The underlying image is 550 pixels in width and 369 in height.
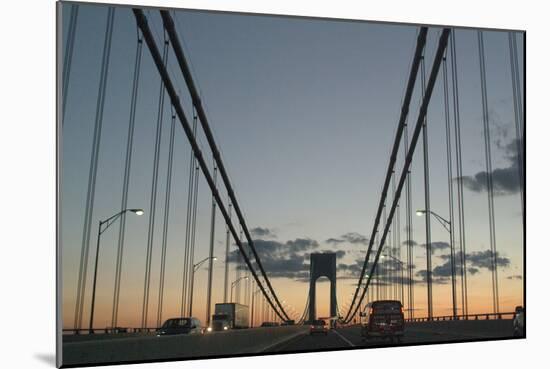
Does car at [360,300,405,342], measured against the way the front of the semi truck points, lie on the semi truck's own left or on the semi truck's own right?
on the semi truck's own left

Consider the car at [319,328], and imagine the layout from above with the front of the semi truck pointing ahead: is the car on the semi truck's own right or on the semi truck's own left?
on the semi truck's own left

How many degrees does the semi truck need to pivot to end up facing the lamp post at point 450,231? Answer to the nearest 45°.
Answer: approximately 45° to its left

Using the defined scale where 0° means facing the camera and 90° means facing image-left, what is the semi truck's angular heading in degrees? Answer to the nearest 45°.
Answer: approximately 45°

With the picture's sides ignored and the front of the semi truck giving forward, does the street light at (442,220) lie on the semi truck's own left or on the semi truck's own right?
on the semi truck's own left
